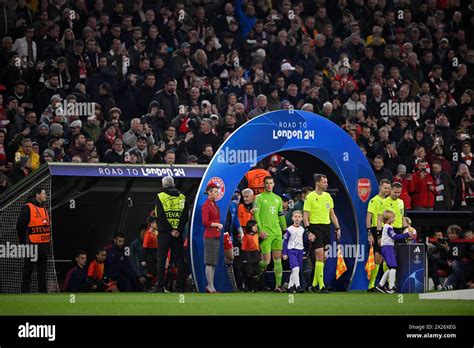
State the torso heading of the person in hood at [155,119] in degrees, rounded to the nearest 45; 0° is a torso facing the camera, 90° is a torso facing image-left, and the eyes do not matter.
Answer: approximately 0°

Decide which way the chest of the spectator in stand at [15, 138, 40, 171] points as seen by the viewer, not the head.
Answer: toward the camera

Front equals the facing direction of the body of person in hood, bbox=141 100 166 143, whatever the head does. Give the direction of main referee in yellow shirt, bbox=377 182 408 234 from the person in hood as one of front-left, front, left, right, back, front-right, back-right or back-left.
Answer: front-left

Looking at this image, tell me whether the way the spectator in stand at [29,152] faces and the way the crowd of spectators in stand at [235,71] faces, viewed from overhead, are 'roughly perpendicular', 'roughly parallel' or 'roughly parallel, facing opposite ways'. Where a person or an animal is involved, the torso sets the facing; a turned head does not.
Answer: roughly parallel

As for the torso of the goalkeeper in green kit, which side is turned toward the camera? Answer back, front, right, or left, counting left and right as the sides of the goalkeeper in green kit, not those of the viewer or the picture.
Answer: front

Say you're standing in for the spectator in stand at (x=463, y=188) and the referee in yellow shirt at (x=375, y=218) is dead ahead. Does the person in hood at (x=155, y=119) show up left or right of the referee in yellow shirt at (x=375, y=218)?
right

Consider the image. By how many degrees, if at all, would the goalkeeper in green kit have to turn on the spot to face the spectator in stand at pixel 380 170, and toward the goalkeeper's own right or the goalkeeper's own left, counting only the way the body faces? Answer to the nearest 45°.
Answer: approximately 135° to the goalkeeper's own left

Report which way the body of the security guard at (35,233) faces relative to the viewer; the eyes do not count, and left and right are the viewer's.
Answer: facing the viewer and to the right of the viewer

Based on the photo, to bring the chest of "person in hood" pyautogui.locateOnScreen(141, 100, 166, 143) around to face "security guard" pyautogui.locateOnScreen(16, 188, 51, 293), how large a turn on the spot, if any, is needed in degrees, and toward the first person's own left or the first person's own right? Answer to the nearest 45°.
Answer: approximately 45° to the first person's own right

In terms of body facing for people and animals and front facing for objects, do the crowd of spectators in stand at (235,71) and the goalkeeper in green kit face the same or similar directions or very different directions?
same or similar directions

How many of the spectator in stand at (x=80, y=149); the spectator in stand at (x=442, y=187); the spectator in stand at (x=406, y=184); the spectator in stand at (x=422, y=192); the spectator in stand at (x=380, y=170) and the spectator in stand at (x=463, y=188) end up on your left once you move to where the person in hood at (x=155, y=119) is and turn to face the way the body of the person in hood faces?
5

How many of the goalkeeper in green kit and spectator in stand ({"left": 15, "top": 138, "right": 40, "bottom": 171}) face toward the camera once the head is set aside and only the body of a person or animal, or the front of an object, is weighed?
2

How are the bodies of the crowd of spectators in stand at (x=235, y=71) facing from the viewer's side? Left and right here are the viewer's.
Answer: facing the viewer

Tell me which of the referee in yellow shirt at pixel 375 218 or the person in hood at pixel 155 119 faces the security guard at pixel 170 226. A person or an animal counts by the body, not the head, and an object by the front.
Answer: the person in hood

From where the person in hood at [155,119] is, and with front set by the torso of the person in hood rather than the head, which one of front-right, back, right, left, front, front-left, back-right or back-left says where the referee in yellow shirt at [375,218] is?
front-left
